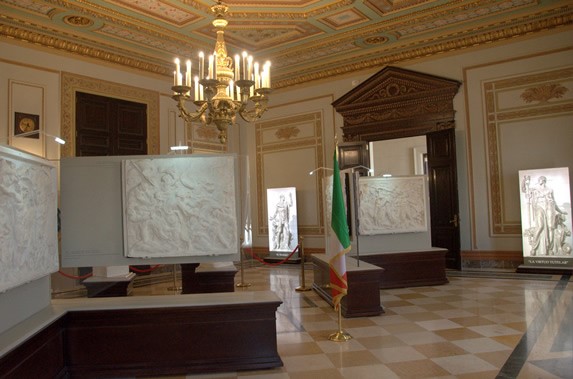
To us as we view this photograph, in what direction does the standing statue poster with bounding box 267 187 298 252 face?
facing the viewer

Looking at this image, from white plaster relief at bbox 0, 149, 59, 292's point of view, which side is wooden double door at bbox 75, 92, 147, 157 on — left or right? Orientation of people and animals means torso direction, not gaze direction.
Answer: on its left

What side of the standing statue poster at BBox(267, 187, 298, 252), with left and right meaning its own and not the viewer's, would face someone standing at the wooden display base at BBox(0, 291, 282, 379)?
front

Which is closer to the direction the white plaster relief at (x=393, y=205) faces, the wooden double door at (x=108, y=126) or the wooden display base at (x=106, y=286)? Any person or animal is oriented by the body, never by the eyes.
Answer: the wooden display base

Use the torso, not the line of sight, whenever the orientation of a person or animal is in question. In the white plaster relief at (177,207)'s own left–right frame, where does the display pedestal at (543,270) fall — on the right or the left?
on its left

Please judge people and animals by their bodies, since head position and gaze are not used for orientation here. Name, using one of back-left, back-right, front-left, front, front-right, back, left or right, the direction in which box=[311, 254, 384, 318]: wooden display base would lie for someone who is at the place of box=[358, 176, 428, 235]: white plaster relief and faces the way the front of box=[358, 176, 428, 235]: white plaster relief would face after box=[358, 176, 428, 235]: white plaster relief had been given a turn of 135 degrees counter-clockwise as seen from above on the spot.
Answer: back-right

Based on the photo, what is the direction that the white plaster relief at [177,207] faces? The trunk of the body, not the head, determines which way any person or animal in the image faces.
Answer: toward the camera

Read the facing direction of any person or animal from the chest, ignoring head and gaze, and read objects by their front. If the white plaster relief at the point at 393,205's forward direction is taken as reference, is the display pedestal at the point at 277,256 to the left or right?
on its right

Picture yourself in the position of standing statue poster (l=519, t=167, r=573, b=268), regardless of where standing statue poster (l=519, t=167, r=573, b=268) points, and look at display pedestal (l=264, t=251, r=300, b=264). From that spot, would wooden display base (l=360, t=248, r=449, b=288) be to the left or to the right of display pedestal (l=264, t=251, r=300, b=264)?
left

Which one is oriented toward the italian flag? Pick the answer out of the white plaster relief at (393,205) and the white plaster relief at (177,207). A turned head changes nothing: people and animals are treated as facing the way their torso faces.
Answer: the white plaster relief at (393,205)

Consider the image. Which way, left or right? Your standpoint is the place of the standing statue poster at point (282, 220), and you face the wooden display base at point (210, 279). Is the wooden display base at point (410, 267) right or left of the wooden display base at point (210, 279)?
left

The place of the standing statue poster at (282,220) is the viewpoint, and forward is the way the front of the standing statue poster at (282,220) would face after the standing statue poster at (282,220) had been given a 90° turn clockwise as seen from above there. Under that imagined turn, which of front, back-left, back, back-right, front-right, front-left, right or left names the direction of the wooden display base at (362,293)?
left

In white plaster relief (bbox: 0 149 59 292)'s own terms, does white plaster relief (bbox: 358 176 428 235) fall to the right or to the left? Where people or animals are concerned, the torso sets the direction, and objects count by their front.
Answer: on its left

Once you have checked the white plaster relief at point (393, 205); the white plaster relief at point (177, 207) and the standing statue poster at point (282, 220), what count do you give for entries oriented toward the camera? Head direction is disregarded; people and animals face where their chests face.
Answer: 3

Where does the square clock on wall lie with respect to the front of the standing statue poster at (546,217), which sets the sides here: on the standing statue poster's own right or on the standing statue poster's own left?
on the standing statue poster's own right

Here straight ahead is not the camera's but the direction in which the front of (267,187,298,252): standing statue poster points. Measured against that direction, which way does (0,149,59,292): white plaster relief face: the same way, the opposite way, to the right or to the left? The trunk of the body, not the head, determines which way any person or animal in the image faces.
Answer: to the left
